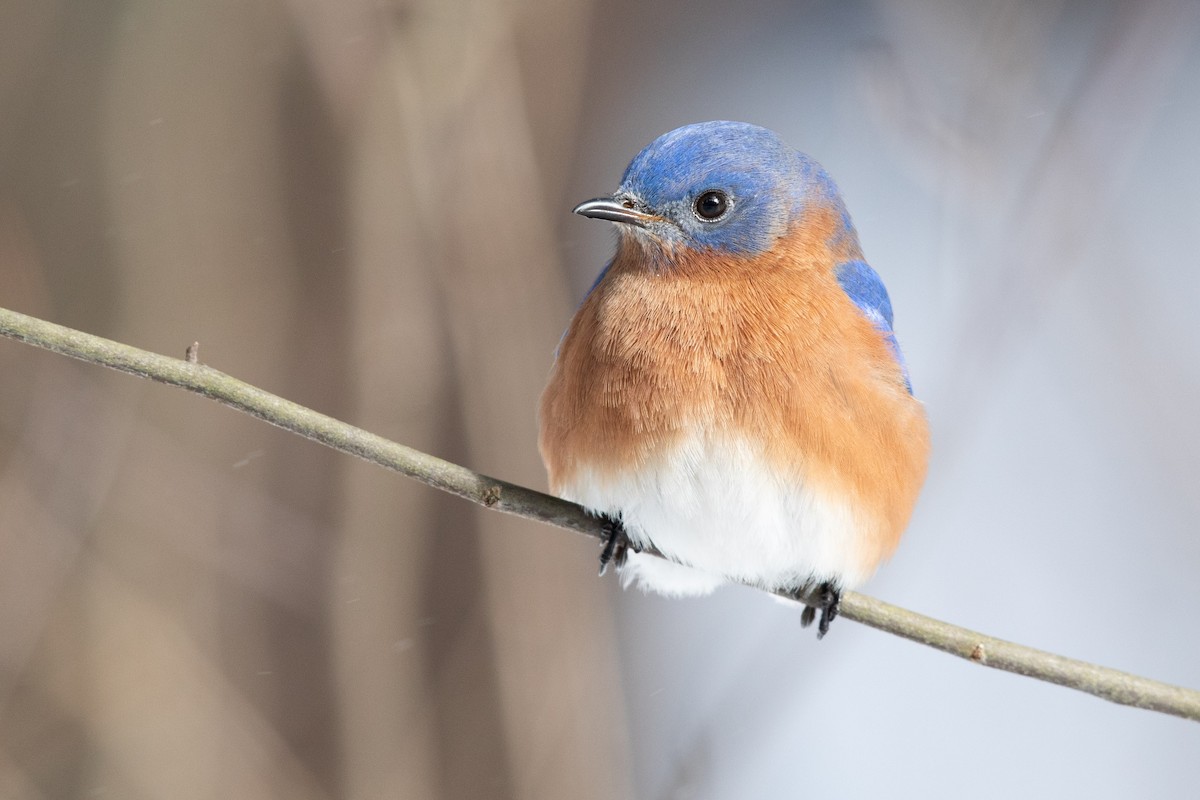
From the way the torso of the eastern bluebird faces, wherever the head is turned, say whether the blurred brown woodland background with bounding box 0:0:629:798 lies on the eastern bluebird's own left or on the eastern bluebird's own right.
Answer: on the eastern bluebird's own right

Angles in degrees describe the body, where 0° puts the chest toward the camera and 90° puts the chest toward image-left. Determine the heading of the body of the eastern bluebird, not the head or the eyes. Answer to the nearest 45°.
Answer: approximately 45°
